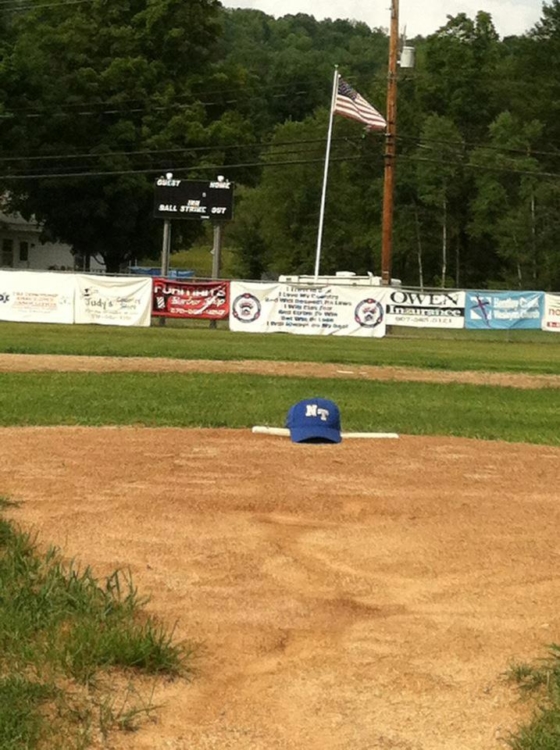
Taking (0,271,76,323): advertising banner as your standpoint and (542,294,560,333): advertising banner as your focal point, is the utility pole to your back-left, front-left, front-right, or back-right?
front-left

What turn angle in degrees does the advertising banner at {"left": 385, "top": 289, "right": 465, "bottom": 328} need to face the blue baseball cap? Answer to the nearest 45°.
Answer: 0° — it already faces it

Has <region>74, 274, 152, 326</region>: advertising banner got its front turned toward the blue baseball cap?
yes

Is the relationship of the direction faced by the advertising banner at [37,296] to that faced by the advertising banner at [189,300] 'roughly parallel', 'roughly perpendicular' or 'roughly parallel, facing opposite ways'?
roughly parallel

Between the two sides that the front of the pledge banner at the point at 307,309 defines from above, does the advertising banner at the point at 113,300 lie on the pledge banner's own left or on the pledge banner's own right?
on the pledge banner's own right

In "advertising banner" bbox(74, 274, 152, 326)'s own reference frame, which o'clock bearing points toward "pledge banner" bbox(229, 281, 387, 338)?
"pledge banner" bbox(229, 281, 387, 338) is roughly at 9 o'clock from "advertising banner" bbox(74, 274, 152, 326).

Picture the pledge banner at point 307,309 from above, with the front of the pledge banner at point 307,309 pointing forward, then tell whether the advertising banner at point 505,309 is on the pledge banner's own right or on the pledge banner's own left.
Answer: on the pledge banner's own left

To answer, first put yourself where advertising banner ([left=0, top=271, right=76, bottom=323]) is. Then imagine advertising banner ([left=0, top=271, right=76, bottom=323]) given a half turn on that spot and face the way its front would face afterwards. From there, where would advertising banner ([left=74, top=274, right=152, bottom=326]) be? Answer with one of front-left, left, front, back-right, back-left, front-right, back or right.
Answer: right

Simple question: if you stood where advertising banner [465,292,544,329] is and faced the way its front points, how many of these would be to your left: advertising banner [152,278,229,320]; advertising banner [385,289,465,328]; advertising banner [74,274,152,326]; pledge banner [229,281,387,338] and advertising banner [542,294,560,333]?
1

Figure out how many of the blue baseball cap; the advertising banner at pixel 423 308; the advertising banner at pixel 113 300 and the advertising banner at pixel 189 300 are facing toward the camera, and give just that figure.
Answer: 4

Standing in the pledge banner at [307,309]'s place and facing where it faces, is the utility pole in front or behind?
behind

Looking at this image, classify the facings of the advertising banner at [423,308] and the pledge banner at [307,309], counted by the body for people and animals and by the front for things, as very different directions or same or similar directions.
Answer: same or similar directions

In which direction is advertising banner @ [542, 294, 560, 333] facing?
toward the camera

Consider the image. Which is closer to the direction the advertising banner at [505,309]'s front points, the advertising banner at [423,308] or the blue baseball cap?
the blue baseball cap

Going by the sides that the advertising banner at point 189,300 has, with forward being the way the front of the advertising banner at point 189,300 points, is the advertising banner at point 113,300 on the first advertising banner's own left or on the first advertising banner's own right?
on the first advertising banner's own right
